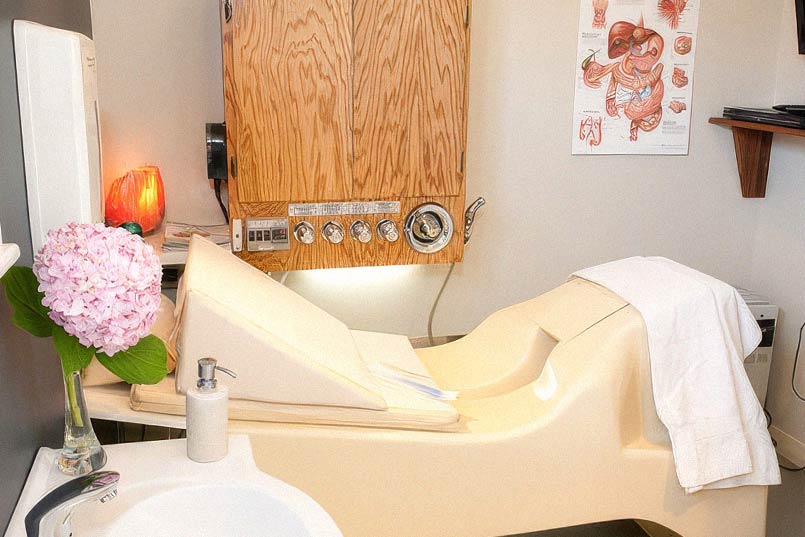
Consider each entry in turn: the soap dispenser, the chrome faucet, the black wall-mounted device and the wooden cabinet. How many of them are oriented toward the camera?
2

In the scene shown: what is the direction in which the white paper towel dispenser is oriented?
to the viewer's right

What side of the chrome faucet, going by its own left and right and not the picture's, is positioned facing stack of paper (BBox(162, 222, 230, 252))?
left

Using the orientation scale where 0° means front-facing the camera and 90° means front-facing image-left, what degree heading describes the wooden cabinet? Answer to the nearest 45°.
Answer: approximately 0°

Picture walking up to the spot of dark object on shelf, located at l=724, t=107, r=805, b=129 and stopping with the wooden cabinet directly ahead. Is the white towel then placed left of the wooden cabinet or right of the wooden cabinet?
left

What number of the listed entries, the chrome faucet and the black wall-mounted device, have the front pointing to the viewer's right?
1

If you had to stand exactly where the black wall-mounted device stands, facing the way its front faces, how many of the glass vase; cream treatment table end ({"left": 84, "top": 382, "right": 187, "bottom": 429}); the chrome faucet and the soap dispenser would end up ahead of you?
4

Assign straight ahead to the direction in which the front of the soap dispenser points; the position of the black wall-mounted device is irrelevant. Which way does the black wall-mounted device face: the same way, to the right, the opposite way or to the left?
to the right

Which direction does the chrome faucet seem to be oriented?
to the viewer's right

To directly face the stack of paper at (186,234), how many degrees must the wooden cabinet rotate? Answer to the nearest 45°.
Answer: approximately 90° to its right

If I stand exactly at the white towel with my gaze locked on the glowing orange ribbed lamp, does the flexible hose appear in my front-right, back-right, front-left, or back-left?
front-right

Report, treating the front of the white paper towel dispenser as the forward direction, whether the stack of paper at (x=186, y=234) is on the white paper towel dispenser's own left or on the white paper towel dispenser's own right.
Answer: on the white paper towel dispenser's own left

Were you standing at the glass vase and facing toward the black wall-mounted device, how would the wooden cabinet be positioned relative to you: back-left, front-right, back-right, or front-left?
front-right

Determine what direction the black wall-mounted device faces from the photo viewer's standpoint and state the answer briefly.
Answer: facing the viewer

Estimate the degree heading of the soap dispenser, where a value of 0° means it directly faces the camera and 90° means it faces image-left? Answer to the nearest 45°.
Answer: approximately 270°
